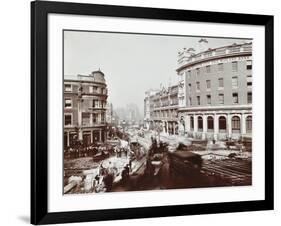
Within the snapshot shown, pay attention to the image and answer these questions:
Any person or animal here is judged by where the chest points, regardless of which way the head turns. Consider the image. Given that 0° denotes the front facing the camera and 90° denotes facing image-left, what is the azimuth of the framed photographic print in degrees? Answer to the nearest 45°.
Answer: approximately 315°
